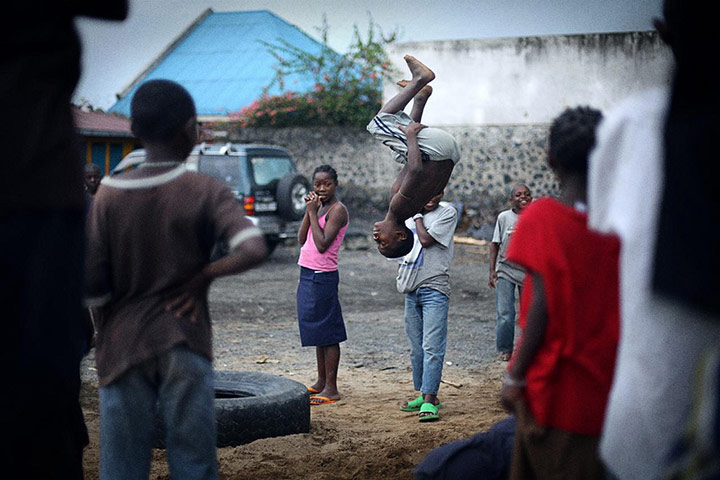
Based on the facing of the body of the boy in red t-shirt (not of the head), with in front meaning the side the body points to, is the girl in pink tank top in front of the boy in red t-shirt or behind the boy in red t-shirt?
in front

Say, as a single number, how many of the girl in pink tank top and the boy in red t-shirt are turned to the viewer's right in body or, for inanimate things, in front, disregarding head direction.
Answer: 0

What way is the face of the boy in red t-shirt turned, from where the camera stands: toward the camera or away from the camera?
away from the camera

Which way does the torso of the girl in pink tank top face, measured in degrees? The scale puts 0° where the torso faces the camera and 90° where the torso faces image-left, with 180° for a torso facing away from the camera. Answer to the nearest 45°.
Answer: approximately 45°

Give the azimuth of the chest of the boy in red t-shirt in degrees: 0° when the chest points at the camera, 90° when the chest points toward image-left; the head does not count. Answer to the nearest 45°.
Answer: approximately 135°

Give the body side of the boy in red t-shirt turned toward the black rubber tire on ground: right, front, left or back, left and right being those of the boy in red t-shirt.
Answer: front

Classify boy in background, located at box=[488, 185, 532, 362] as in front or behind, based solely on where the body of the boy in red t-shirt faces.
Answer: in front

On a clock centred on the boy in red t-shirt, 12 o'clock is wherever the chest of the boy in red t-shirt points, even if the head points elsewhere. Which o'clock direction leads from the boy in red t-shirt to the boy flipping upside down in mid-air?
The boy flipping upside down in mid-air is roughly at 1 o'clock from the boy in red t-shirt.
